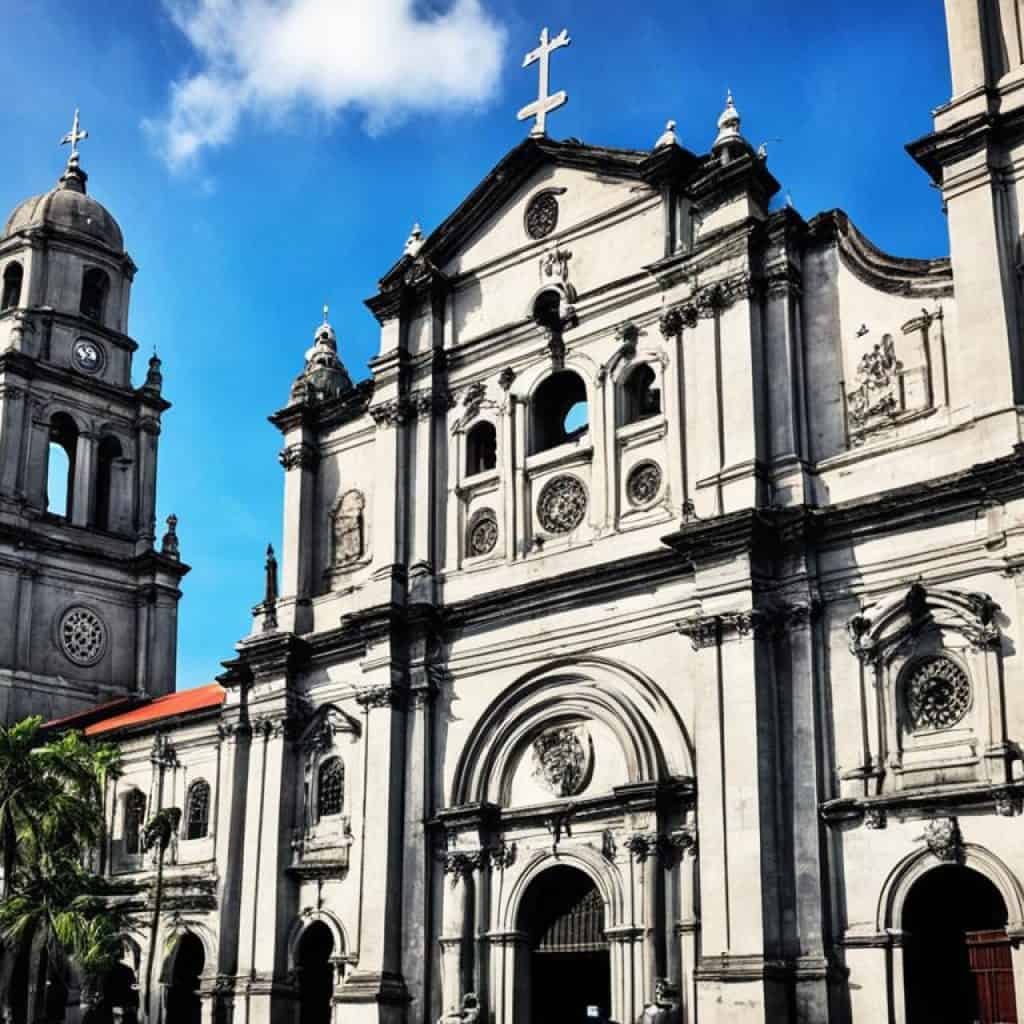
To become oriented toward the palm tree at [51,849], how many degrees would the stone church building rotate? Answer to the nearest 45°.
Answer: approximately 90° to its right

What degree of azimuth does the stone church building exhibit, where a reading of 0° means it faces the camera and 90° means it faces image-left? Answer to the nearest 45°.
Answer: approximately 45°
